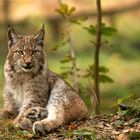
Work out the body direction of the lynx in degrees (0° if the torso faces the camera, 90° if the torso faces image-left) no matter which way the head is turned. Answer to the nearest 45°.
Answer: approximately 45°

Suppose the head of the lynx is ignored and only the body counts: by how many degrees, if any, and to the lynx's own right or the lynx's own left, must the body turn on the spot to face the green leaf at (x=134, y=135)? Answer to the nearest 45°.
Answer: approximately 90° to the lynx's own left
